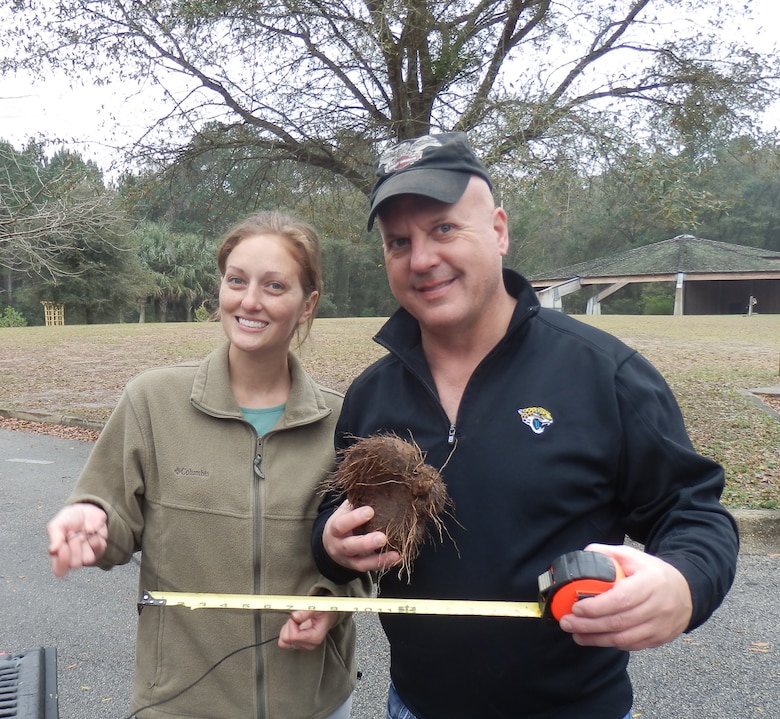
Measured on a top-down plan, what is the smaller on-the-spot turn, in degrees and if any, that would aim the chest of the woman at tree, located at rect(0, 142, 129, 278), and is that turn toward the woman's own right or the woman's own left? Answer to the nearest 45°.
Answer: approximately 180°

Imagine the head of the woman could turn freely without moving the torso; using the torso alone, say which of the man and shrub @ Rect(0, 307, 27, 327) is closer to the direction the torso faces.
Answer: the man

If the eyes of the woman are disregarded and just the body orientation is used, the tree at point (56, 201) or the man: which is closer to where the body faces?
the man

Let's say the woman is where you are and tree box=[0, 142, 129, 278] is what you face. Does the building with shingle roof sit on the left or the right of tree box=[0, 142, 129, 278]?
right

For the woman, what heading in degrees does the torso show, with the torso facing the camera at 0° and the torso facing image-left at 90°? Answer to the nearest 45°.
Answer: approximately 0°

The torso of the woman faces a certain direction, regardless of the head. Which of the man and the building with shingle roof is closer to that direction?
the man

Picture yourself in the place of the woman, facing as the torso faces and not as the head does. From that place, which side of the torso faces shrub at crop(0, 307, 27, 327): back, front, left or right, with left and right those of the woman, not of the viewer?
back

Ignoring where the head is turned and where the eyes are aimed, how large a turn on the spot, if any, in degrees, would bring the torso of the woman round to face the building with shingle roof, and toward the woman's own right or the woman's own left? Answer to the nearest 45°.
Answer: approximately 135° to the woman's own left
